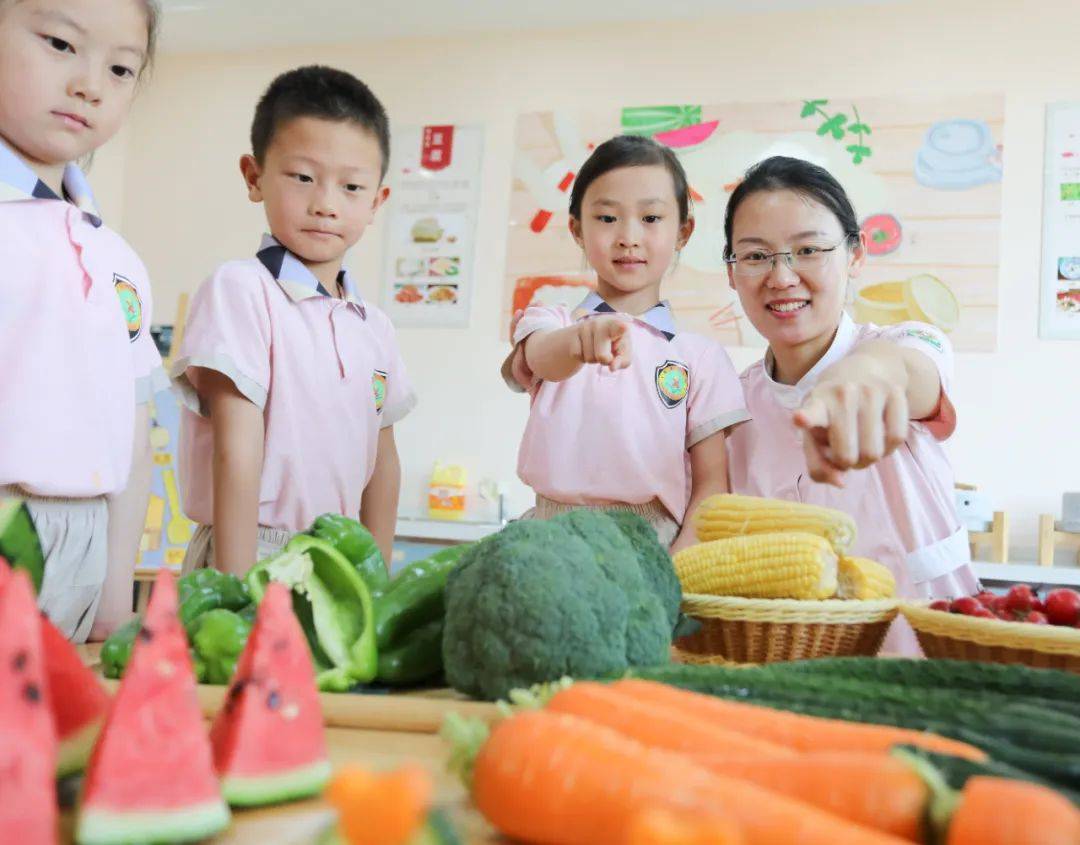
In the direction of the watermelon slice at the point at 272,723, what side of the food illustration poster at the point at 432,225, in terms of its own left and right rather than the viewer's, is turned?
front

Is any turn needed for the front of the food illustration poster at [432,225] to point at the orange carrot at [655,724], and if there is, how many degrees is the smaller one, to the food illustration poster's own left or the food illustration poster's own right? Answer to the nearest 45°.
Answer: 0° — it already faces it

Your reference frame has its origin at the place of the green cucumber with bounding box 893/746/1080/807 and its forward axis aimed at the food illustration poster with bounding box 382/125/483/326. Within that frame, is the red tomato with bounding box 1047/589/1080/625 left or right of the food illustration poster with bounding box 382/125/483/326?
right

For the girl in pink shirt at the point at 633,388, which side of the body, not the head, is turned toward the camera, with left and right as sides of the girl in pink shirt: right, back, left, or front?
front

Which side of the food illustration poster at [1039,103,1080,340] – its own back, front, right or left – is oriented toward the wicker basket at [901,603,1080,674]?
front

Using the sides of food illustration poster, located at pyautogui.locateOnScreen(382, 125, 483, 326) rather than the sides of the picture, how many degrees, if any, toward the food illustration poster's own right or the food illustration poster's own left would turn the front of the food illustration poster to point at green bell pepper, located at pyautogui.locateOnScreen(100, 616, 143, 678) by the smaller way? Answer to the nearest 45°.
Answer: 0° — it already faces it

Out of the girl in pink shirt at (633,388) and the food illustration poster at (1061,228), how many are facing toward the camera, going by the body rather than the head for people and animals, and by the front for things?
2

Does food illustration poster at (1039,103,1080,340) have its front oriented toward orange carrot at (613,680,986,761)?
yes

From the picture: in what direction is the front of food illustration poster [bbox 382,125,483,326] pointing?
toward the camera

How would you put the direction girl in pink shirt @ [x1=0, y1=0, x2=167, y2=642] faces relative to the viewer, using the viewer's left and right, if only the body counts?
facing the viewer and to the right of the viewer

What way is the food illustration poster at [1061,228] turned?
toward the camera

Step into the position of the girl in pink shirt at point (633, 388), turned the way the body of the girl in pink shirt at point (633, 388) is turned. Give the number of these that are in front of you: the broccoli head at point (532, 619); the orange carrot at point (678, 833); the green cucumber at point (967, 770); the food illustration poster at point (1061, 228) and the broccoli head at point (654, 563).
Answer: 4

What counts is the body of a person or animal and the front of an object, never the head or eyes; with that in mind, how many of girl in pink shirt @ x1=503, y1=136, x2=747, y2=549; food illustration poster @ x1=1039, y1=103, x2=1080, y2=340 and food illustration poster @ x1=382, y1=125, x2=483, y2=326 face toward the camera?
3

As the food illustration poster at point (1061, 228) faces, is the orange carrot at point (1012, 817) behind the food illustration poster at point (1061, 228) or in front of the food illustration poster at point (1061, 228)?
in front

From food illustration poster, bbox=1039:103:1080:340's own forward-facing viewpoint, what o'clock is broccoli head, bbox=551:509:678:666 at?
The broccoli head is roughly at 12 o'clock from the food illustration poster.
